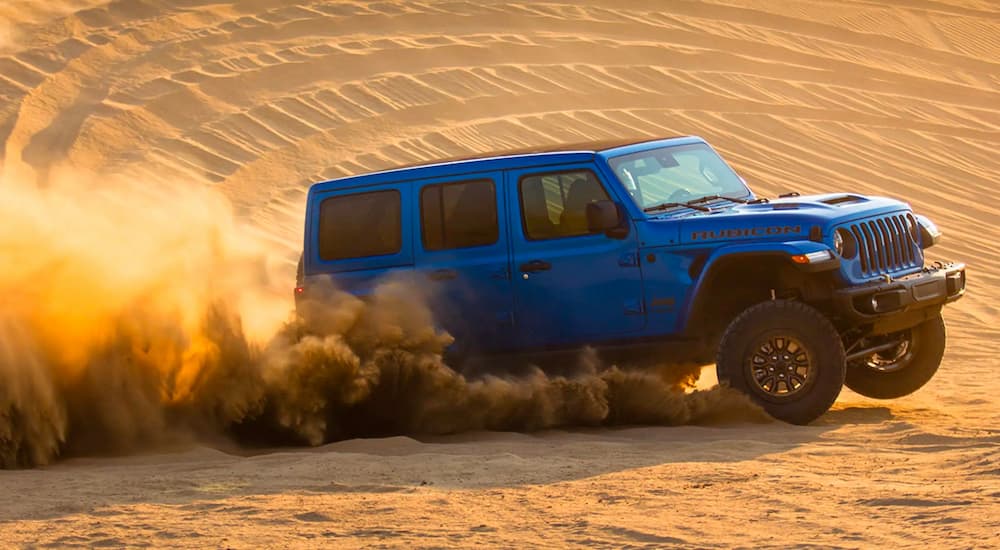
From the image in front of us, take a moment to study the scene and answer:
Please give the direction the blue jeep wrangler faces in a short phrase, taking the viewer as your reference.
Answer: facing the viewer and to the right of the viewer
